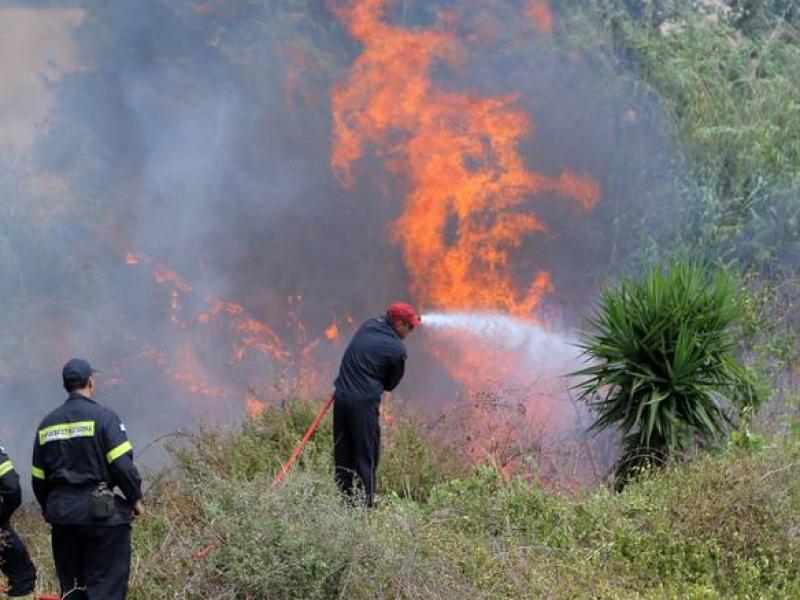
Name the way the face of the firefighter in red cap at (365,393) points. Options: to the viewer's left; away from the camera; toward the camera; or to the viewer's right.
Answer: to the viewer's right

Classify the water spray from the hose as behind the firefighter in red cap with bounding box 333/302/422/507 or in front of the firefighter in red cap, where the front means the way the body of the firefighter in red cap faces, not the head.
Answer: in front

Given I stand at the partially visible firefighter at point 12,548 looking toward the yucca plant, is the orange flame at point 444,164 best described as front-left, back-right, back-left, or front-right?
front-left

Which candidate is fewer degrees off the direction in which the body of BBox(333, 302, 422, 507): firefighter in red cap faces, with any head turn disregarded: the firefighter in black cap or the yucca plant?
the yucca plant

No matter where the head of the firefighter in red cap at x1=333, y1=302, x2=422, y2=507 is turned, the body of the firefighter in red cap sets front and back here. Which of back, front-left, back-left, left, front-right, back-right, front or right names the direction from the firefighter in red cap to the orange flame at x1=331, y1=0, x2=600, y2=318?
front-left

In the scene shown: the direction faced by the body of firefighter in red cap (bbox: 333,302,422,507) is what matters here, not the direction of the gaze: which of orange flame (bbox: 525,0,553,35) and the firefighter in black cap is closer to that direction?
the orange flame

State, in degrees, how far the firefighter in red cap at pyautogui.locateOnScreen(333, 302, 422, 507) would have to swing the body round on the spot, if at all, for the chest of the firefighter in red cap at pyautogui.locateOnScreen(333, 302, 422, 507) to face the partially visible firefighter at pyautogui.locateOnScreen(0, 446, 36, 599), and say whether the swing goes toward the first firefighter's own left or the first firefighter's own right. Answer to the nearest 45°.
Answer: approximately 180°

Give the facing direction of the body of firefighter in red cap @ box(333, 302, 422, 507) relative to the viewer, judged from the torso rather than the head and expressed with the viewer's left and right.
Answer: facing away from the viewer and to the right of the viewer

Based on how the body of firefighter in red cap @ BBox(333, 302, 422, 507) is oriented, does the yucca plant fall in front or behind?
in front

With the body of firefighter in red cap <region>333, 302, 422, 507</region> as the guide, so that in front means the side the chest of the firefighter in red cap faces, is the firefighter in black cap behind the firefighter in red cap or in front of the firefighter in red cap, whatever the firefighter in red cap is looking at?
behind

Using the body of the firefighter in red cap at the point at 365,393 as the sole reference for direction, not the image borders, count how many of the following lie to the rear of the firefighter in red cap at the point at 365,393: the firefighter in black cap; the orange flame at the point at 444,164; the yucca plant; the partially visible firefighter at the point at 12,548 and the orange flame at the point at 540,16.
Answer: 2

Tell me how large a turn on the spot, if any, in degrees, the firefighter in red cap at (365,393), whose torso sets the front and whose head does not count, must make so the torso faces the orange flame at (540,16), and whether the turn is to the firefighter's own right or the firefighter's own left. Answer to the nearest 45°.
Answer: approximately 45° to the firefighter's own left
